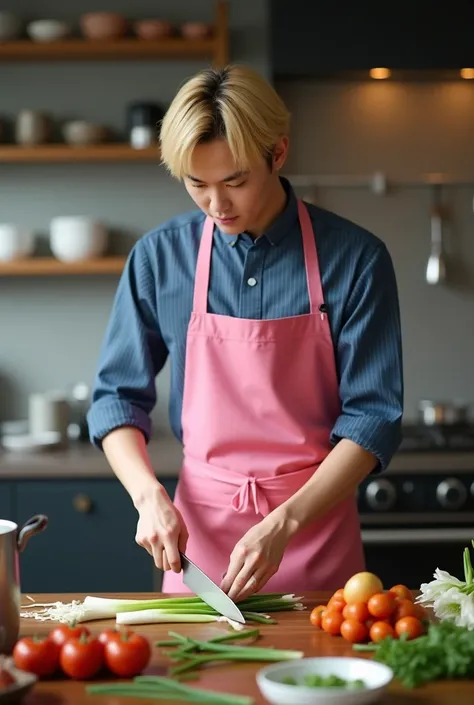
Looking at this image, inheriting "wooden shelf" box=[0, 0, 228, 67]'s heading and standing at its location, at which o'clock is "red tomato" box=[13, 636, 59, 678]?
The red tomato is roughly at 12 o'clock from the wooden shelf.

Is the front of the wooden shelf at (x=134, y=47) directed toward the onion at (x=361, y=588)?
yes

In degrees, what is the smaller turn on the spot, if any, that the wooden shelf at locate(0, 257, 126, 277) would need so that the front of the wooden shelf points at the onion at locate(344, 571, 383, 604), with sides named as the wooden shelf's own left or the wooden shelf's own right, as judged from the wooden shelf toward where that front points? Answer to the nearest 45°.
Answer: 0° — it already faces it

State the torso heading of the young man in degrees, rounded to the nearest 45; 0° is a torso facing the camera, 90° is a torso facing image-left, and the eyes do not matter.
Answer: approximately 0°

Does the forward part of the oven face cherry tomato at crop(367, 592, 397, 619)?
yes

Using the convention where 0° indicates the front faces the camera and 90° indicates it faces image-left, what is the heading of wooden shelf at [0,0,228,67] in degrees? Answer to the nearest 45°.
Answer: approximately 0°
